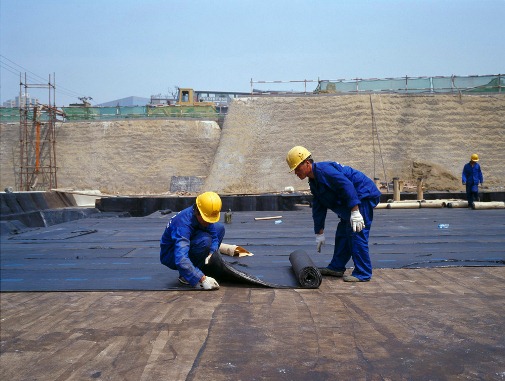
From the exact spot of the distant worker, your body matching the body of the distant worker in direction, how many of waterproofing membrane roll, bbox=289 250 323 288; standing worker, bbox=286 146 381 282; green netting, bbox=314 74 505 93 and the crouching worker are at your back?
1

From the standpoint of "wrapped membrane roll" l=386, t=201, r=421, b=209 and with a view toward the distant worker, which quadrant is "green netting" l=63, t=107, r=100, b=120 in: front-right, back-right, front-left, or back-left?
back-left

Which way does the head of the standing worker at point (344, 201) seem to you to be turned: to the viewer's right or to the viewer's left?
to the viewer's left

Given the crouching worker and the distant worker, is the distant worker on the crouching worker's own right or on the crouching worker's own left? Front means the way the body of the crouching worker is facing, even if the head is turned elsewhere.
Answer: on the crouching worker's own left

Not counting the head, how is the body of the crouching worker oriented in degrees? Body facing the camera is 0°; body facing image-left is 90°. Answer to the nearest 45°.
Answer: approximately 315°

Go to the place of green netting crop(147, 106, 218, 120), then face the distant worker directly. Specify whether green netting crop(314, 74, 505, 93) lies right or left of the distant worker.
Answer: left

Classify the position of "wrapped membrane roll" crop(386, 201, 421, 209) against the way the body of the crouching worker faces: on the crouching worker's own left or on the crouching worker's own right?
on the crouching worker's own left

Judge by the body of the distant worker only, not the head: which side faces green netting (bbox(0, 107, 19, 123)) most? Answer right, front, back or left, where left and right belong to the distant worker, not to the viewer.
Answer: right

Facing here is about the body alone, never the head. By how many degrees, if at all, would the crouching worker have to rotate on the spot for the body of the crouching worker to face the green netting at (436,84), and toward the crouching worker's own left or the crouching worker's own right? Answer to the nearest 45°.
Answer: approximately 90° to the crouching worker's own left

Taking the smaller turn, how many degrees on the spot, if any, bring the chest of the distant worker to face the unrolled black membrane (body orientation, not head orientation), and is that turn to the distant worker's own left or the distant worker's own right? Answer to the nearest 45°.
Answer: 0° — they already face it

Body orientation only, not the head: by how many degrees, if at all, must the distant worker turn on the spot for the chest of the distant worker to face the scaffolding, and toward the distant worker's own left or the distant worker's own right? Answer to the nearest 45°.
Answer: approximately 90° to the distant worker's own right

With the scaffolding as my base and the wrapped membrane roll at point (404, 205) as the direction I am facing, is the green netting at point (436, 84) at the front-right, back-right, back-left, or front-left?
front-left

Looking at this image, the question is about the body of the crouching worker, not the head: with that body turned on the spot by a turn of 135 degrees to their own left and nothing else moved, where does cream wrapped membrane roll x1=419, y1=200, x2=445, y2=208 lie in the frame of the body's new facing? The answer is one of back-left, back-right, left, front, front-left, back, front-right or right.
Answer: front-right

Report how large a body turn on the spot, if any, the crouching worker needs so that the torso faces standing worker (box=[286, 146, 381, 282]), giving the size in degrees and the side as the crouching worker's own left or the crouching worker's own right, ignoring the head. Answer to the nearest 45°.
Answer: approximately 45° to the crouching worker's own left

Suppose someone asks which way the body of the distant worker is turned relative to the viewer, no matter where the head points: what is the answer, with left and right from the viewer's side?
facing the viewer

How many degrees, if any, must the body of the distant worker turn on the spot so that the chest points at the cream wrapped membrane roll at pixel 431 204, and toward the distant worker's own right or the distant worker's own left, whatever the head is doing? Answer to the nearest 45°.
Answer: approximately 90° to the distant worker's own right

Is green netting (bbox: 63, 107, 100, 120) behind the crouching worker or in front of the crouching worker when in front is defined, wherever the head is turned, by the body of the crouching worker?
behind
